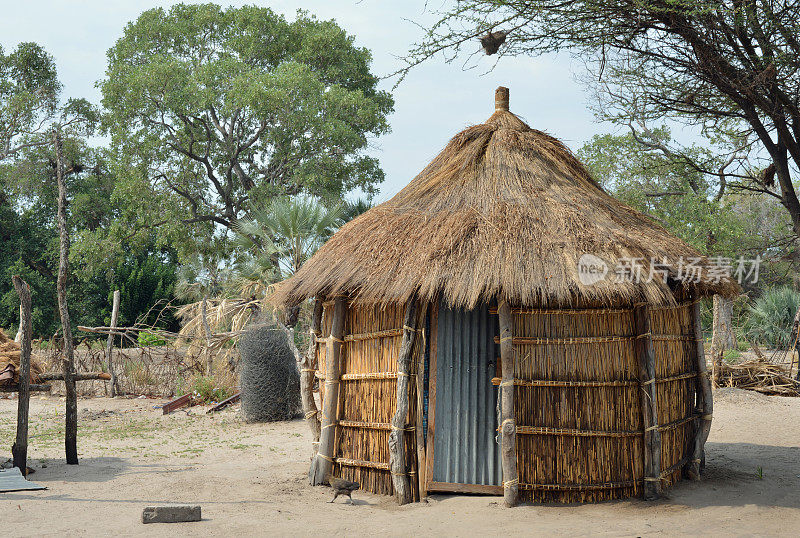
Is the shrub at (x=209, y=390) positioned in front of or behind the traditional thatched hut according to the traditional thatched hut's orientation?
behind

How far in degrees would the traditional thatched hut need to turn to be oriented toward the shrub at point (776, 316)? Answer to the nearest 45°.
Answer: approximately 135° to its left

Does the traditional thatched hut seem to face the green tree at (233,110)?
no

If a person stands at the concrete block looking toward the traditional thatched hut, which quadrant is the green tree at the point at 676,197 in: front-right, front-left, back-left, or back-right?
front-left

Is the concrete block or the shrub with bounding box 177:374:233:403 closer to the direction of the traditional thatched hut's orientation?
the concrete block

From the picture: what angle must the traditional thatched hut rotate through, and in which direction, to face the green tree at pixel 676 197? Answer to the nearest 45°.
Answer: approximately 180°

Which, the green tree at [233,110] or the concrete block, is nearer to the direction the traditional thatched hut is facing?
the concrete block

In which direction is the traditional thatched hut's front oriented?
toward the camera
